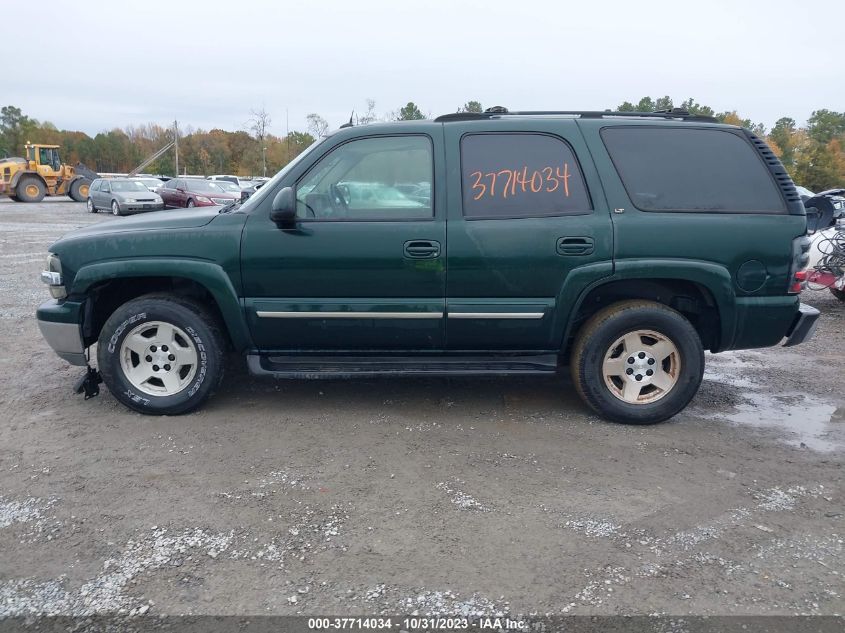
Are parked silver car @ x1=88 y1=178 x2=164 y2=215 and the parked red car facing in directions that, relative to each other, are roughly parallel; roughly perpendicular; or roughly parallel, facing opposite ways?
roughly parallel

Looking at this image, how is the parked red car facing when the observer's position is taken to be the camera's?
facing the viewer and to the right of the viewer

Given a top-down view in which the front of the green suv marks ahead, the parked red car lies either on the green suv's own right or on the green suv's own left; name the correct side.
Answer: on the green suv's own right

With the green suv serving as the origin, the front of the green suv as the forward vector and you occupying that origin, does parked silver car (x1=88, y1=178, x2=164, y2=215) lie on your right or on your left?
on your right

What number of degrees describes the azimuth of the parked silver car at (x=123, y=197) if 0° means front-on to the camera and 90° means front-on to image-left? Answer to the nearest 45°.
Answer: approximately 315°

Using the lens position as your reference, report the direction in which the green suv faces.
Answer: facing to the left of the viewer

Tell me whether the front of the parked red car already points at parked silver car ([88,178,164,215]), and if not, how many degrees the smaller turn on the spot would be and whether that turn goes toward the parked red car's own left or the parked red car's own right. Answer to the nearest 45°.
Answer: approximately 180°
